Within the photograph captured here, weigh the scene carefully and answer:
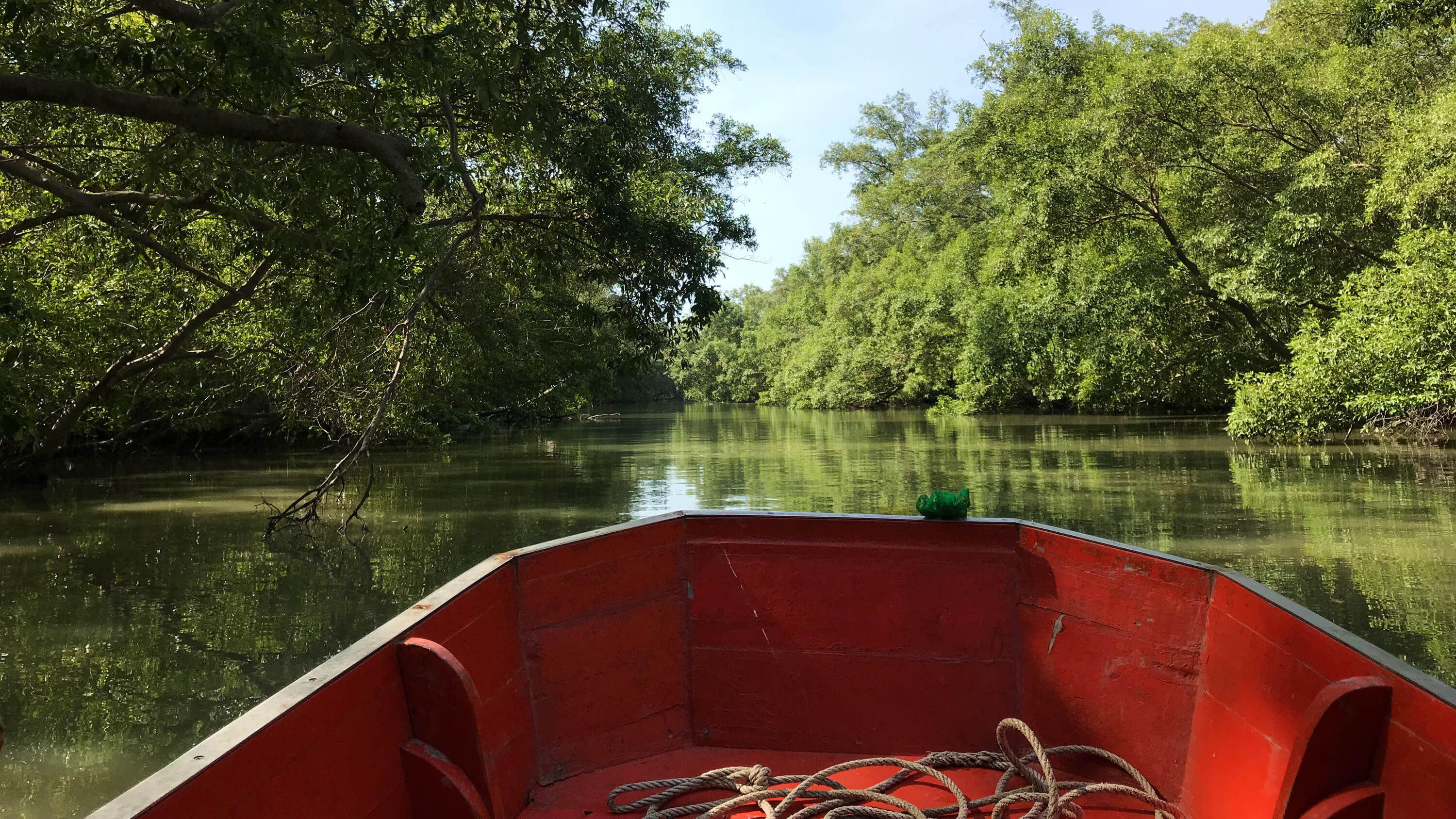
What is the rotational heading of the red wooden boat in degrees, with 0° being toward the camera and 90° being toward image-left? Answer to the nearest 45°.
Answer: approximately 180°
